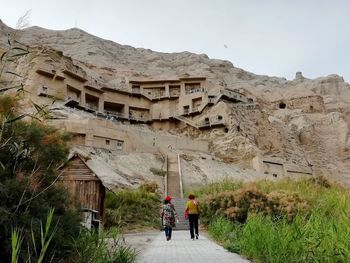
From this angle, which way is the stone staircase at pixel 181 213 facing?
toward the camera

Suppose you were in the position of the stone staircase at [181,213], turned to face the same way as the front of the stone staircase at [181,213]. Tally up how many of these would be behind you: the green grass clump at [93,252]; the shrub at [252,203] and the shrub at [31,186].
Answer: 0

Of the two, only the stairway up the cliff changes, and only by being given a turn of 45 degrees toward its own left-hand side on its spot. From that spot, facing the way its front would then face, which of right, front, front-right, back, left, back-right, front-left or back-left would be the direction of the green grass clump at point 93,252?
front-right

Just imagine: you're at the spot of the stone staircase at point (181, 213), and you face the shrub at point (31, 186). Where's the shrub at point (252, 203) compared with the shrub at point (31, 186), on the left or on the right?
left

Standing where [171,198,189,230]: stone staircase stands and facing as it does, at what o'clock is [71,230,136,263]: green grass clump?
The green grass clump is roughly at 12 o'clock from the stone staircase.

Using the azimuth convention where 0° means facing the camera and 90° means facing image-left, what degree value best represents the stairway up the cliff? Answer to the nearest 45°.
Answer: approximately 0°

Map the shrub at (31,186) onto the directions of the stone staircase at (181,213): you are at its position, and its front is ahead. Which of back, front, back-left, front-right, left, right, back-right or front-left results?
front

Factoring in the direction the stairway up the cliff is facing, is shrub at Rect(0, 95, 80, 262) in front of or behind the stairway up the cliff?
in front
